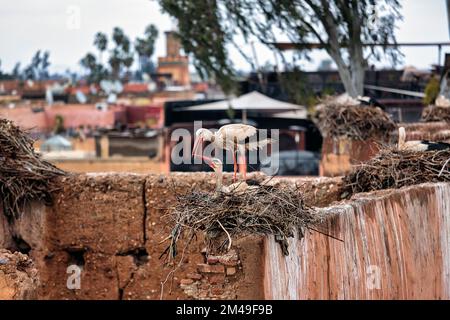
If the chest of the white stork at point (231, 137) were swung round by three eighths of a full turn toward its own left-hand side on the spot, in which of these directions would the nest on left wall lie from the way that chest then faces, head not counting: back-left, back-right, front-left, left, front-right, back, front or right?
back

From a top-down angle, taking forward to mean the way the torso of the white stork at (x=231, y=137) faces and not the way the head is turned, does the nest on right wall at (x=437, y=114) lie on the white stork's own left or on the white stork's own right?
on the white stork's own right

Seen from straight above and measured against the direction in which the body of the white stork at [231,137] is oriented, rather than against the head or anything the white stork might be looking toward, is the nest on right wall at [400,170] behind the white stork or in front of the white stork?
behind

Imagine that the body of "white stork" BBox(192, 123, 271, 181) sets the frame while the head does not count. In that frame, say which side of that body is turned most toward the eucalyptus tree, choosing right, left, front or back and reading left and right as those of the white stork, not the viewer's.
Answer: right

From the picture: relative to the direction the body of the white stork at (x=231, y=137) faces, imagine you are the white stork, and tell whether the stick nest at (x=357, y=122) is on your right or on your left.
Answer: on your right

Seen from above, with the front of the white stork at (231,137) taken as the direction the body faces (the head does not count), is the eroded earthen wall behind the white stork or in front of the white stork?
behind

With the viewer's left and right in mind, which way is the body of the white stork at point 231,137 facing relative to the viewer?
facing to the left of the viewer

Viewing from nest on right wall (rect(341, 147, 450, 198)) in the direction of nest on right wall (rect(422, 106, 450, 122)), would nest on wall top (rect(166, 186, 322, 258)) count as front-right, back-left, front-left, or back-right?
back-left
